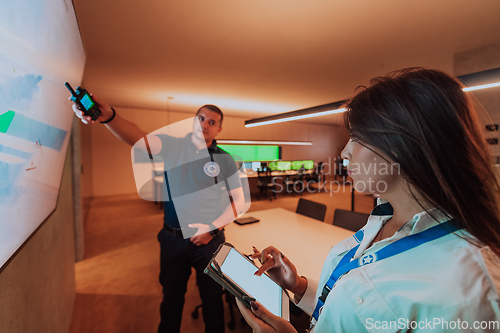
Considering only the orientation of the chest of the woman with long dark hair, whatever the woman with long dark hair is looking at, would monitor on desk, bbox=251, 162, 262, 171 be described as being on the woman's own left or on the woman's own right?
on the woman's own right

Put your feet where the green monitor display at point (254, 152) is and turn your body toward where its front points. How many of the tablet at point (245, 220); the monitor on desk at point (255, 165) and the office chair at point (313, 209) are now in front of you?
3

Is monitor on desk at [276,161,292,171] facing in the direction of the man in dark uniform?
yes

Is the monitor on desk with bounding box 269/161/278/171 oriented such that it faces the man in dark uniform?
yes

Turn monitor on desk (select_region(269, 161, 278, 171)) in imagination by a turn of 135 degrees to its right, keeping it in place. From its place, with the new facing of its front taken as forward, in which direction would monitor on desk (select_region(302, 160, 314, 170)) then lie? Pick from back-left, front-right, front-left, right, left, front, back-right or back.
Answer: right

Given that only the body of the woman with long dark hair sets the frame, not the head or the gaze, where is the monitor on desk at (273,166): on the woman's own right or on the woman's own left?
on the woman's own right

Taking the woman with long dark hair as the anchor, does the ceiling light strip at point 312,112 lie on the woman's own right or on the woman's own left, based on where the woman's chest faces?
on the woman's own right
